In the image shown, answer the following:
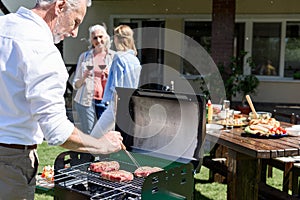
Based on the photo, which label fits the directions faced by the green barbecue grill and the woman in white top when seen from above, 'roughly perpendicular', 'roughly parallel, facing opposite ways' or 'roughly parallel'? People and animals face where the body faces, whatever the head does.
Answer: roughly perpendicular

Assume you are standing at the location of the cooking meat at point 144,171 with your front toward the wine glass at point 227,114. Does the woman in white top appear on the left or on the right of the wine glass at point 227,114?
left

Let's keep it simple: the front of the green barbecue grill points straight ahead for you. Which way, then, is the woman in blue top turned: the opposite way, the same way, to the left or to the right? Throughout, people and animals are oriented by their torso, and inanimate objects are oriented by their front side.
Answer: to the right

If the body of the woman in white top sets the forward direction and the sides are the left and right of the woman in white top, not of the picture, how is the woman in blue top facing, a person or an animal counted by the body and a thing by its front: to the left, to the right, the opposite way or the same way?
the opposite way

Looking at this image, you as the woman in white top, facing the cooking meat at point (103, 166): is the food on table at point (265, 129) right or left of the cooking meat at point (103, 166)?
left

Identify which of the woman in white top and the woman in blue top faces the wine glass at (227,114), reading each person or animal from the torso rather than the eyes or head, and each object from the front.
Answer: the woman in white top

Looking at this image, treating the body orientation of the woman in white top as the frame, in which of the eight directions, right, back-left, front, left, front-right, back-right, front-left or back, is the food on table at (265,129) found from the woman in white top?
front

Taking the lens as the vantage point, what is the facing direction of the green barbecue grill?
facing the viewer and to the left of the viewer

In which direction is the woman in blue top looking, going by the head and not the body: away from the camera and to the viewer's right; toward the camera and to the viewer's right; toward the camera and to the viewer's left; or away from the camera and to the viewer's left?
away from the camera and to the viewer's left

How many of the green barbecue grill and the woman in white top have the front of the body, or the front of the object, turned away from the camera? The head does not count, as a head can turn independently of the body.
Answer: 0

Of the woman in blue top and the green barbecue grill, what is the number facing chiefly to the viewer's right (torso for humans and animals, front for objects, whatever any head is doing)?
0

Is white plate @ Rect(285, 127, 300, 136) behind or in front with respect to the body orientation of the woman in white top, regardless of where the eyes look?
in front

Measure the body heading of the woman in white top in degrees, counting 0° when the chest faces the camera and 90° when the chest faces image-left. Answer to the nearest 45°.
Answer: approximately 315°

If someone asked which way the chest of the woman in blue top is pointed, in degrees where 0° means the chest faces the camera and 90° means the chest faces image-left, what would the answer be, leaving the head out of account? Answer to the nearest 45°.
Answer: approximately 135°
